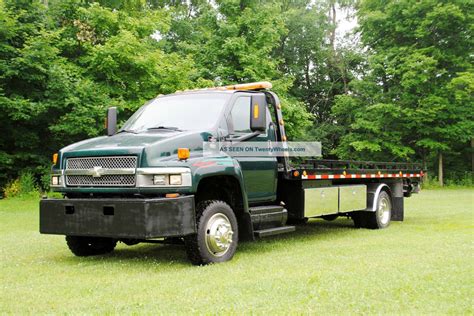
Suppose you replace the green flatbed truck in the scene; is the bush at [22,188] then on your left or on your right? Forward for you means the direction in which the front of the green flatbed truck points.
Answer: on your right

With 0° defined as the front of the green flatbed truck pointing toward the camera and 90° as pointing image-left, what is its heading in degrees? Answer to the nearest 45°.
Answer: approximately 45°

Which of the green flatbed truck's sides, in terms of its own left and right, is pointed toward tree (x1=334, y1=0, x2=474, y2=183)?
back
